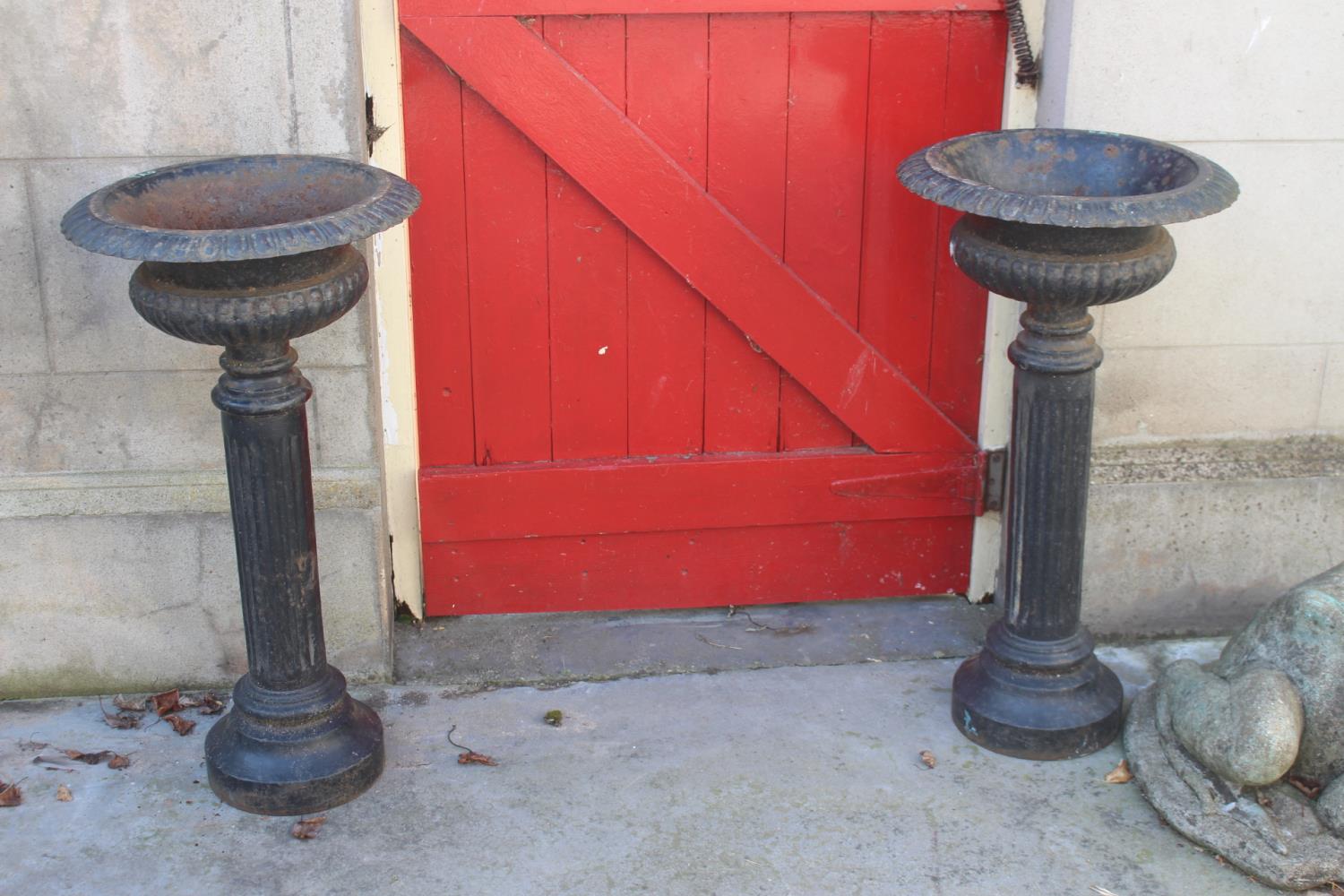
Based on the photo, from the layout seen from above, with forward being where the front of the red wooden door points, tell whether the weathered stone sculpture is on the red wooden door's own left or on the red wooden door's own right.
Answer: on the red wooden door's own left

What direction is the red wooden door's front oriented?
toward the camera

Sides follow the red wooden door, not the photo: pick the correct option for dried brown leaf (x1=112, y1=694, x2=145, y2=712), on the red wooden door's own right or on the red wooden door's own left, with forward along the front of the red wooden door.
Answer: on the red wooden door's own right

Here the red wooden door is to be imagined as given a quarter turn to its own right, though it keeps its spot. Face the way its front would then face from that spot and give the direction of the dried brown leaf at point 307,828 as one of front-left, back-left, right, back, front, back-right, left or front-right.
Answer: front-left

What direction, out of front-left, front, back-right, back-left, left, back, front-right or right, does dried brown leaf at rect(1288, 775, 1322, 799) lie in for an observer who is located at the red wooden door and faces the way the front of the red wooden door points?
front-left

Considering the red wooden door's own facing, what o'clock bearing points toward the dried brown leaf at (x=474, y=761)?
The dried brown leaf is roughly at 1 o'clock from the red wooden door.

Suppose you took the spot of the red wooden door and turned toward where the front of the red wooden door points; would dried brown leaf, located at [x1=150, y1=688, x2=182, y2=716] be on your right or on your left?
on your right

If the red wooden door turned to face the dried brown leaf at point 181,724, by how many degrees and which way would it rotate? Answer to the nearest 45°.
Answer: approximately 45° to its right

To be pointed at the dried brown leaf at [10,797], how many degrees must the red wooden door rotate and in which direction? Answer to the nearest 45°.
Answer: approximately 45° to its right

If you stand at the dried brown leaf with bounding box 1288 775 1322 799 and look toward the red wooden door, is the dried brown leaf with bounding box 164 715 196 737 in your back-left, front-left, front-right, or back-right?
front-left

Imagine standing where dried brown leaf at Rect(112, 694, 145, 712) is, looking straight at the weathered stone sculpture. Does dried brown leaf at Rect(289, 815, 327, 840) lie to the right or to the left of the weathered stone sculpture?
right
